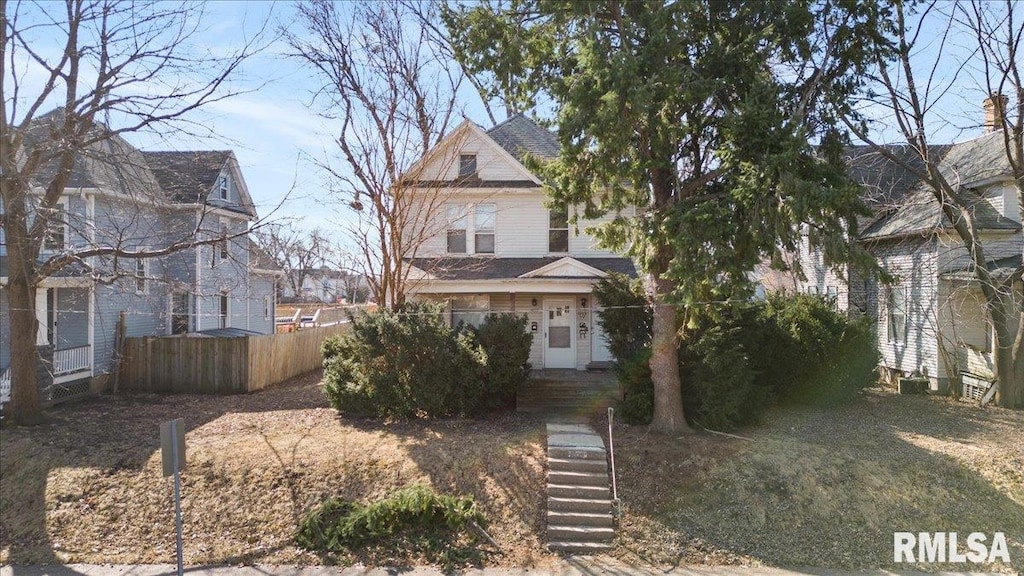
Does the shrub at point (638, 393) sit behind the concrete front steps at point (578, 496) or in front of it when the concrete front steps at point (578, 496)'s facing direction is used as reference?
behind

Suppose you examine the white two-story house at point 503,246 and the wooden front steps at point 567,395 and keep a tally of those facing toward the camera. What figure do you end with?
2

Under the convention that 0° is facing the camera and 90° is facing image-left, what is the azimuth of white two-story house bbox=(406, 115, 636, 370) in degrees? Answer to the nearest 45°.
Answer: approximately 0°

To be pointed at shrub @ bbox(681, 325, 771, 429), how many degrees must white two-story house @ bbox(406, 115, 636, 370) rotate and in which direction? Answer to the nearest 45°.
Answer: approximately 45° to its left

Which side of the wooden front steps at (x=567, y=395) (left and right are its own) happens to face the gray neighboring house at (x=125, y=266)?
right

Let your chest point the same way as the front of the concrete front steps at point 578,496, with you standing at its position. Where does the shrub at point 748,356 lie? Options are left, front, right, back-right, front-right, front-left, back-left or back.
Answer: back-left

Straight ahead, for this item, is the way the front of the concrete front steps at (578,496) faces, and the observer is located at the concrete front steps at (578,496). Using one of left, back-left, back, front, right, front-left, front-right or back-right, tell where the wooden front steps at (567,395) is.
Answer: back

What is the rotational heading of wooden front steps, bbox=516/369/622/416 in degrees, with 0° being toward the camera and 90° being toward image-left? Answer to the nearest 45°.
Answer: approximately 0°

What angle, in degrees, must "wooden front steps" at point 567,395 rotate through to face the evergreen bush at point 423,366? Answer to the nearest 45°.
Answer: approximately 45° to its right

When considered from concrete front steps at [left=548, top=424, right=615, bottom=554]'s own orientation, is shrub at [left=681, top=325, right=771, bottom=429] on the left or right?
on its left

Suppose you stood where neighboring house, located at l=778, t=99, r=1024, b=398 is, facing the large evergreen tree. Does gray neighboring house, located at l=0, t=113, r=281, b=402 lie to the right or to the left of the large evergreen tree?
right

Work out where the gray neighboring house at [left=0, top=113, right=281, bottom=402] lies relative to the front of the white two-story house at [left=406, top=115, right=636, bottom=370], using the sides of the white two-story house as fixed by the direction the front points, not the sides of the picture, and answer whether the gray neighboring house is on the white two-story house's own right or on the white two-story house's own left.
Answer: on the white two-story house's own right
